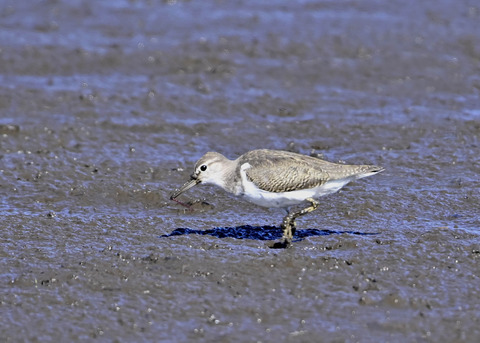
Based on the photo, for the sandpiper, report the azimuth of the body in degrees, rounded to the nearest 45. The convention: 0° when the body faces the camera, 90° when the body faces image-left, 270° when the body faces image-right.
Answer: approximately 90°
